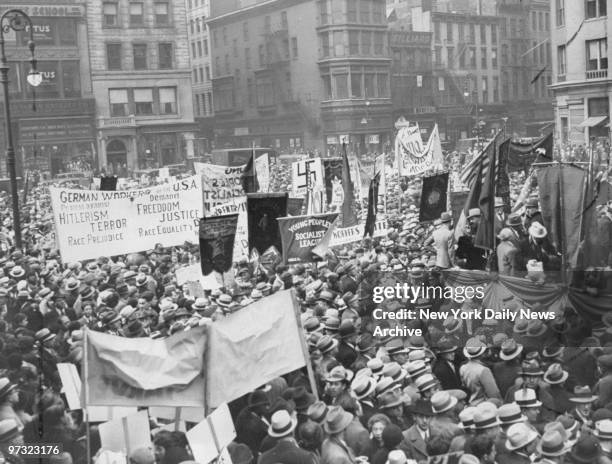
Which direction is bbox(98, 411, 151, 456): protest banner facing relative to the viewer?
away from the camera

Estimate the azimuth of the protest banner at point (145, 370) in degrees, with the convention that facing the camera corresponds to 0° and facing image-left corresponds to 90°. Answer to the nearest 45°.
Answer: approximately 180°

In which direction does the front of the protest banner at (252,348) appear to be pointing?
away from the camera

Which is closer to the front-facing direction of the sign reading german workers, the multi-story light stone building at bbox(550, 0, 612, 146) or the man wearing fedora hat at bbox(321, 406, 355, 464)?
the man wearing fedora hat

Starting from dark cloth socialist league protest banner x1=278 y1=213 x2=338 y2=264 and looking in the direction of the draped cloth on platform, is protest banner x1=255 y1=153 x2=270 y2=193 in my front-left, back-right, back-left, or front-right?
back-left

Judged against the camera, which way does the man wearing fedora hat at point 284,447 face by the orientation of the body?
away from the camera

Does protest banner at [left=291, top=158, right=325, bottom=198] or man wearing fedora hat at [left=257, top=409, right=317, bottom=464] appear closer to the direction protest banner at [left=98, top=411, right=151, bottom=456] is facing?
the protest banner

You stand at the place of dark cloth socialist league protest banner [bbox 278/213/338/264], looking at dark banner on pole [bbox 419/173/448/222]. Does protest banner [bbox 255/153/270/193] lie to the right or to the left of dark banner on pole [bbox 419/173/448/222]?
left

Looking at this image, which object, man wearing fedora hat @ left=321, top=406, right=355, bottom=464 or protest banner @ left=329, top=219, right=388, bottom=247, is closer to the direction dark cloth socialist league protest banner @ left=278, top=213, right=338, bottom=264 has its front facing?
the man wearing fedora hat
